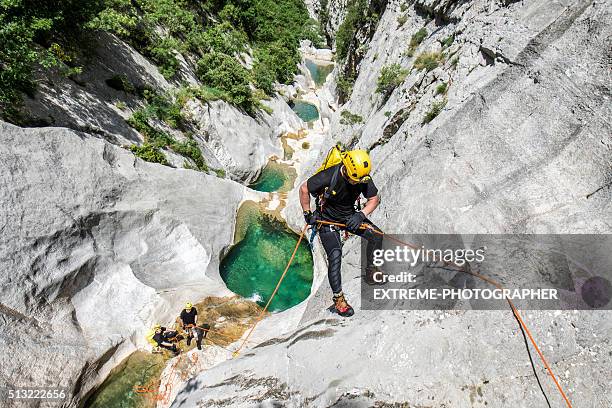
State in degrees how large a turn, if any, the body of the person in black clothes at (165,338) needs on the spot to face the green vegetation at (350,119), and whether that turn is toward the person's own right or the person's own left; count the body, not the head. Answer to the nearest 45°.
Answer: approximately 90° to the person's own left

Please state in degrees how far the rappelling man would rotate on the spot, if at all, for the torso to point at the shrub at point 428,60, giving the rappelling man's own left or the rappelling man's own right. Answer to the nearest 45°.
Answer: approximately 135° to the rappelling man's own left

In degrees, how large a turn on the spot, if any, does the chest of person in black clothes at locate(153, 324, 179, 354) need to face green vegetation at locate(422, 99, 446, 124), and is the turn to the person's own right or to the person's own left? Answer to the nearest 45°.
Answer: approximately 45° to the person's own left

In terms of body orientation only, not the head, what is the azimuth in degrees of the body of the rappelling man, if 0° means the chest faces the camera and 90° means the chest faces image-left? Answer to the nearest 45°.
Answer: approximately 315°

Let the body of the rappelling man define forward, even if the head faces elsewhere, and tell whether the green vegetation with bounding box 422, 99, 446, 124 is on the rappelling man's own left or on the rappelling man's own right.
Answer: on the rappelling man's own left

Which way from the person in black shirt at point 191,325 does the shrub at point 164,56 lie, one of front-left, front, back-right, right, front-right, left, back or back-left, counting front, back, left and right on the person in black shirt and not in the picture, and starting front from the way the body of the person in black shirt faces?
back

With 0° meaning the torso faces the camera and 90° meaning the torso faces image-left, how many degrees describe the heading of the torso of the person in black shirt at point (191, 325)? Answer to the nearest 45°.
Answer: approximately 0°

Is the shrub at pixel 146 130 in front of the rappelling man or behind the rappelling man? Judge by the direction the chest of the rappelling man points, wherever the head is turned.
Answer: behind
